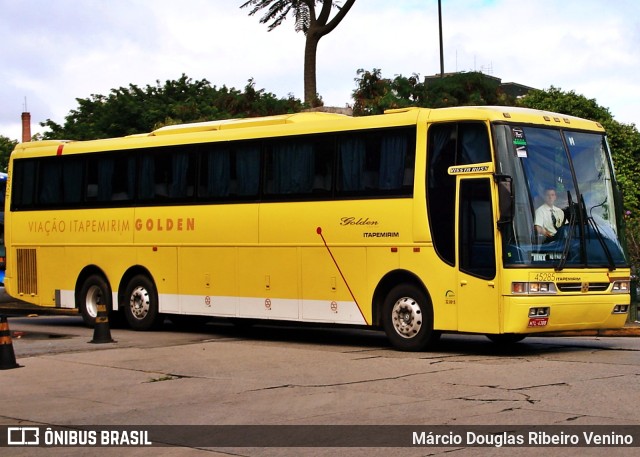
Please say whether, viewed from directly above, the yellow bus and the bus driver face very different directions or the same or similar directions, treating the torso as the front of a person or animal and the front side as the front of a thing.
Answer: same or similar directions

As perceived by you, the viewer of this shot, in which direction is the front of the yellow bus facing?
facing the viewer and to the right of the viewer

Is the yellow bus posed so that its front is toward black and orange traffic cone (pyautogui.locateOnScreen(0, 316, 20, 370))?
no

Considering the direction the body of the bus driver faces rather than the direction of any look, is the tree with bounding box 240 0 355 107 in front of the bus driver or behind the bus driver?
behind

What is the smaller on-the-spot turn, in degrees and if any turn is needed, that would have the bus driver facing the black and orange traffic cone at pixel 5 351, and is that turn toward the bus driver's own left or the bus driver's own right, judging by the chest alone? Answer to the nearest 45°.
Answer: approximately 135° to the bus driver's own right

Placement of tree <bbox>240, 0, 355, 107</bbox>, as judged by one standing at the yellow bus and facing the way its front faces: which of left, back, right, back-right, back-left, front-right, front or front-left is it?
back-left

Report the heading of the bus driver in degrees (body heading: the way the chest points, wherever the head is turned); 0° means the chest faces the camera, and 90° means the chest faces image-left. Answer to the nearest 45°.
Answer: approximately 315°
